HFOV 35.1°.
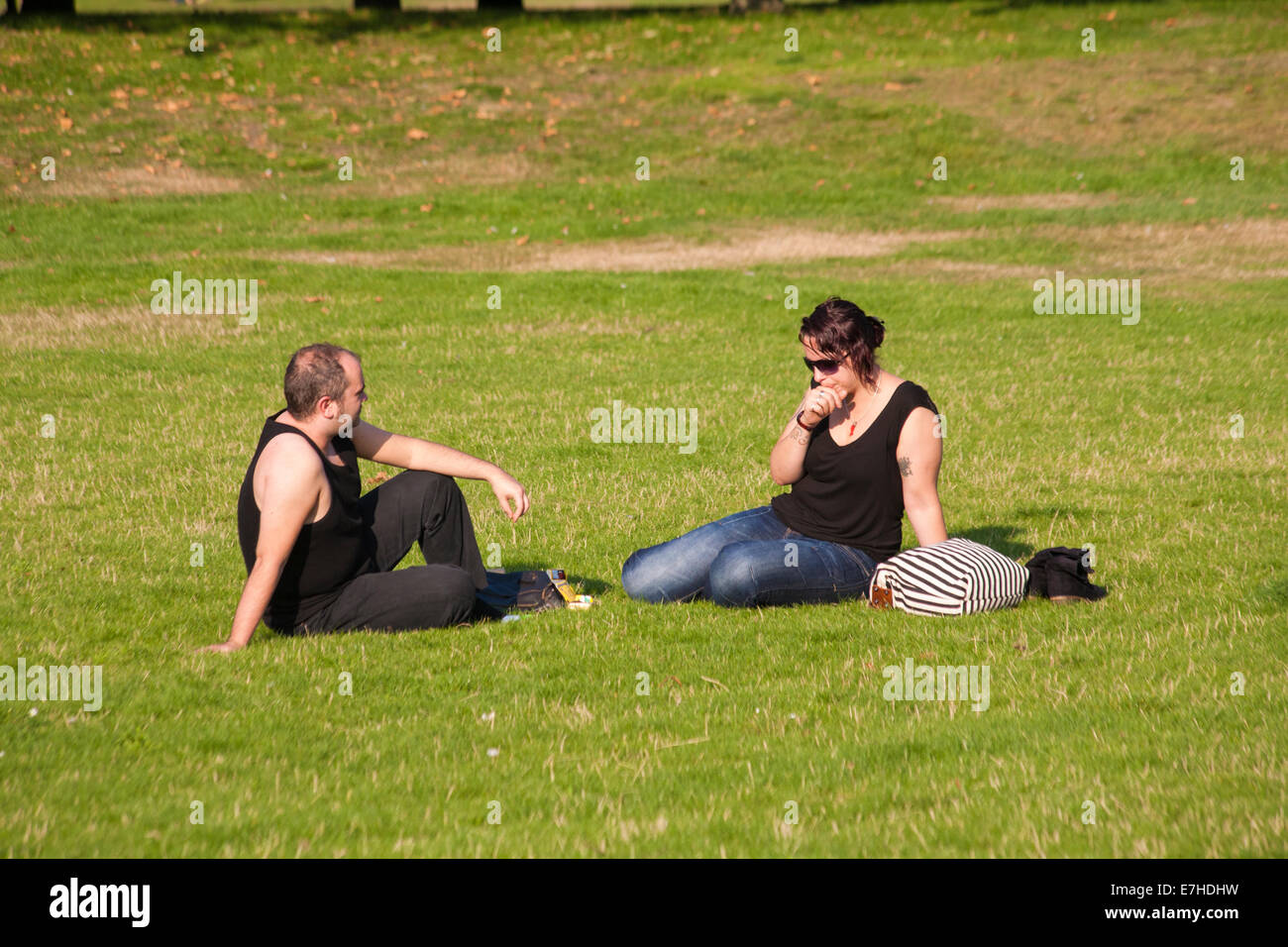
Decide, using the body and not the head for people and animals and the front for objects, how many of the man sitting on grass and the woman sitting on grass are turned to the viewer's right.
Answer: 1

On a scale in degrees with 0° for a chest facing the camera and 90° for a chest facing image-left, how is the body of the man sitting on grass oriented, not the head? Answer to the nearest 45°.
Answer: approximately 270°

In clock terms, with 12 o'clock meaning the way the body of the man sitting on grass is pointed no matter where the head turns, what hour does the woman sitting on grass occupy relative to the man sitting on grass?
The woman sitting on grass is roughly at 12 o'clock from the man sitting on grass.

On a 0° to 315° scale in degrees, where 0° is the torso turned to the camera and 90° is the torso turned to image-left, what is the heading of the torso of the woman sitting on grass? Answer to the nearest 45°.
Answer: approximately 45°

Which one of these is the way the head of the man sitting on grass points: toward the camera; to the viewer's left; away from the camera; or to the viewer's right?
to the viewer's right

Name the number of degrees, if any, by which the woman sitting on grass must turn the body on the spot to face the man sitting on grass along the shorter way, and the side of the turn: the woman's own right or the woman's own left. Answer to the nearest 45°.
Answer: approximately 45° to the woman's own right

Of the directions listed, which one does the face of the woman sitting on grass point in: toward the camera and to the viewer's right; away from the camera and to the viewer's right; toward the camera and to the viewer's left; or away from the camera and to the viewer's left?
toward the camera and to the viewer's left
